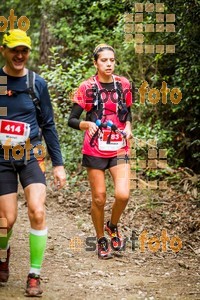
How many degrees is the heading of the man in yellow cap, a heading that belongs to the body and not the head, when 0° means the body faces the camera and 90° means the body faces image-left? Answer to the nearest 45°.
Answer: approximately 0°
